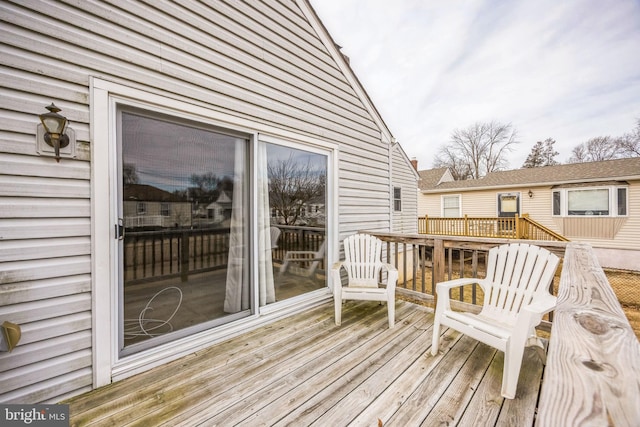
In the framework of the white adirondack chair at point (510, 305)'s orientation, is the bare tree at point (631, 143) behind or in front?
behind

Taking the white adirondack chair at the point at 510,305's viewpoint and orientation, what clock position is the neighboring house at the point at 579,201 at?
The neighboring house is roughly at 5 o'clock from the white adirondack chair.

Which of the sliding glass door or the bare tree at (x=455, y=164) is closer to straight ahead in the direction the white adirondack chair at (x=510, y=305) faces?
the sliding glass door

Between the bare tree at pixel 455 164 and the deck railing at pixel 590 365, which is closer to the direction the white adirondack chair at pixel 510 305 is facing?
the deck railing

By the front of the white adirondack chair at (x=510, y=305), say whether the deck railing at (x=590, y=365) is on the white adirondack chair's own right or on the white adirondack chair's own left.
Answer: on the white adirondack chair's own left

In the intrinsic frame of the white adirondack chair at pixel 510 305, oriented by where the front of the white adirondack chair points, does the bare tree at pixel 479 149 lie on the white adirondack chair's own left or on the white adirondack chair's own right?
on the white adirondack chair's own right

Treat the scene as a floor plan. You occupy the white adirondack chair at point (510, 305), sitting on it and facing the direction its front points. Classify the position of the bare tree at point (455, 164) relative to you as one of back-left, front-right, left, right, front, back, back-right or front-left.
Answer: back-right

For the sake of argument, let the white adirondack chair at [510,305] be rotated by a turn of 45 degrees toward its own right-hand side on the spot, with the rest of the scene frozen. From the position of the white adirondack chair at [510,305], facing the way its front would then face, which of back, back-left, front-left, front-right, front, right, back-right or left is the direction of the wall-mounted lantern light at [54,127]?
front-left

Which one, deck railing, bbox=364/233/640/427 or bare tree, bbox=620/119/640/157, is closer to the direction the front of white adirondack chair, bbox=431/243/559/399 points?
the deck railing

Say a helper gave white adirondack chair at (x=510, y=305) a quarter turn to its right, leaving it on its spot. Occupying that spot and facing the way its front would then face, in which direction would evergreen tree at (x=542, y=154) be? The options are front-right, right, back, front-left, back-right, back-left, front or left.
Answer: front-right
